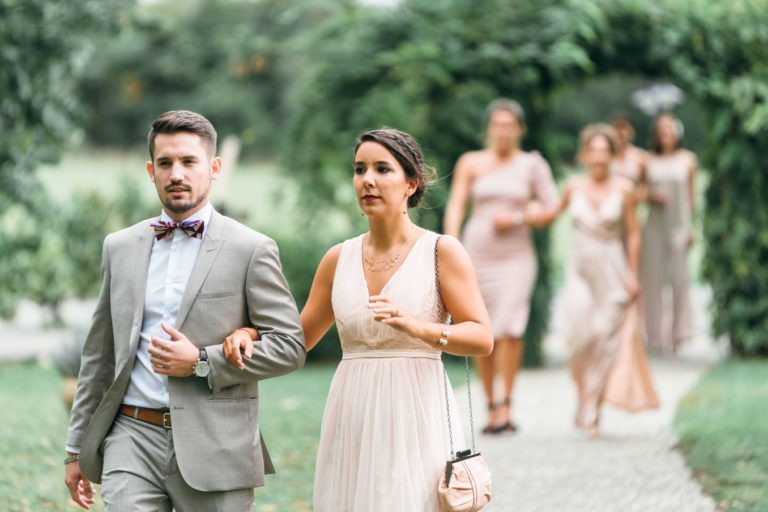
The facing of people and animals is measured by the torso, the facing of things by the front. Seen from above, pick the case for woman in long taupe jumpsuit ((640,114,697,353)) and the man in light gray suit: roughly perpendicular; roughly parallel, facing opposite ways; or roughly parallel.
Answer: roughly parallel

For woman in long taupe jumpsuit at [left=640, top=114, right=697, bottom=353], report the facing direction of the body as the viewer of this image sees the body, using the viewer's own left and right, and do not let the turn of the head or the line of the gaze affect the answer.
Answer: facing the viewer

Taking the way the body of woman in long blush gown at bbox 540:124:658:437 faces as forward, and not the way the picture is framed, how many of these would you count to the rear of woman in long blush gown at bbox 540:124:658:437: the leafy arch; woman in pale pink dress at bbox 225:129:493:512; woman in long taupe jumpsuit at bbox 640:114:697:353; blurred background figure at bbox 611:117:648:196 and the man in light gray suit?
3

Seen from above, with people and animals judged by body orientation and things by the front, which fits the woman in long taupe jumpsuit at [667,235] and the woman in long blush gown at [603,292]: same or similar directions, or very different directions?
same or similar directions

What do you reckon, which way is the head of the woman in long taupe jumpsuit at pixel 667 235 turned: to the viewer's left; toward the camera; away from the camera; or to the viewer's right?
toward the camera

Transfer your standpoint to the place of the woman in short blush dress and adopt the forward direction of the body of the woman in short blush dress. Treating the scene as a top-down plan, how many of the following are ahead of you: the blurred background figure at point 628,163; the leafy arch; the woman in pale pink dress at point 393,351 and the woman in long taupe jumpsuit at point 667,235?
1

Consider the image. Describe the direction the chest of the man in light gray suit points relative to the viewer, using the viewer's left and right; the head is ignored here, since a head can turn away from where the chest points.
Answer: facing the viewer and to the left of the viewer

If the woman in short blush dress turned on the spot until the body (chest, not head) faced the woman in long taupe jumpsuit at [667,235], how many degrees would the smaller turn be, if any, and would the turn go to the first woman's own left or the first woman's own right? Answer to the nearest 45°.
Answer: approximately 180°

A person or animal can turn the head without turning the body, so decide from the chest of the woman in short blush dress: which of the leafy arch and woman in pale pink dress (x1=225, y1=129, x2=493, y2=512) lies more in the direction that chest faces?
the woman in pale pink dress

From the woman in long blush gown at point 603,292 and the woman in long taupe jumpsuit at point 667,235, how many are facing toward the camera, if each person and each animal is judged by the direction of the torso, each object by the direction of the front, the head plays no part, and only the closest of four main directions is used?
2

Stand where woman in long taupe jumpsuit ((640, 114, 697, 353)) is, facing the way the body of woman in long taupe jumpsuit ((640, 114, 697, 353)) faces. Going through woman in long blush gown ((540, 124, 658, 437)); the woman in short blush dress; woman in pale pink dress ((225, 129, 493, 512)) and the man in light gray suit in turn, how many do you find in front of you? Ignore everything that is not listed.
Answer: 4

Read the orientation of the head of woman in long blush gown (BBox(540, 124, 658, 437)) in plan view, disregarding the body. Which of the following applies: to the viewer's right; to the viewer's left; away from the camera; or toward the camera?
toward the camera

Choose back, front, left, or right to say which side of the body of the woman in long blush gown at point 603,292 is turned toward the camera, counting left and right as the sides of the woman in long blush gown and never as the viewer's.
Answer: front

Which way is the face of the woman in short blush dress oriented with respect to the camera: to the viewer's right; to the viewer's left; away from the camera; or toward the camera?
toward the camera

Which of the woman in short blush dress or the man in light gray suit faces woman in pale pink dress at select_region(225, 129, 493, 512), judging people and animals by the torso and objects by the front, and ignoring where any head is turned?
the woman in short blush dress

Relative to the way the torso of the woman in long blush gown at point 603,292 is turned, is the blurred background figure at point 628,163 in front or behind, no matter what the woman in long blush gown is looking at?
behind

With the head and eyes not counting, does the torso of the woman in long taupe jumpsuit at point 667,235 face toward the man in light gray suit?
yes
